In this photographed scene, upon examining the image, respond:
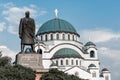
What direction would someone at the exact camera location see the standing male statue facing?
facing the viewer
